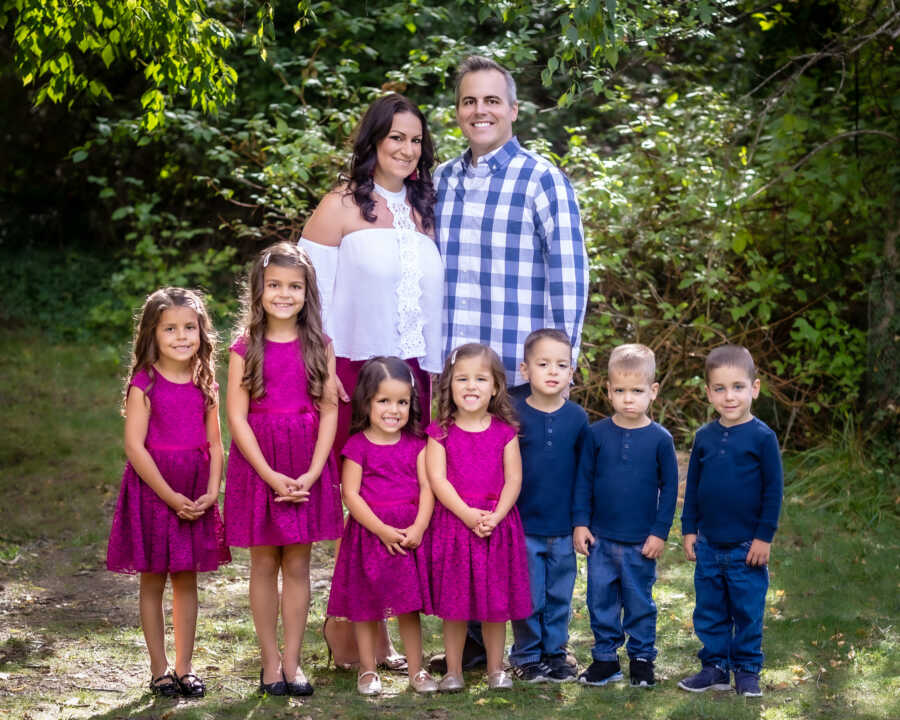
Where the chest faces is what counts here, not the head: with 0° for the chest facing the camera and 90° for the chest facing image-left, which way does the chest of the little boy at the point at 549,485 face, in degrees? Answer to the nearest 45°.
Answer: approximately 0°

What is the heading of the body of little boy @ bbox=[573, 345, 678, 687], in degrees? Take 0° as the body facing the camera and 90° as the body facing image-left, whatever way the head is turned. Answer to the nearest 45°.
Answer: approximately 0°

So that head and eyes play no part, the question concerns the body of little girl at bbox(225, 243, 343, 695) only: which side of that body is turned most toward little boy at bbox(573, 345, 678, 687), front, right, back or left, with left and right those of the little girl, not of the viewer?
left

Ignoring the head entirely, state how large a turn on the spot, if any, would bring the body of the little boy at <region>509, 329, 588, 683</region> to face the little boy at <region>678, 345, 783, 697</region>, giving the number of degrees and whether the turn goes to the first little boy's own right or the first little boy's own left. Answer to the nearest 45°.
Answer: approximately 90° to the first little boy's own left

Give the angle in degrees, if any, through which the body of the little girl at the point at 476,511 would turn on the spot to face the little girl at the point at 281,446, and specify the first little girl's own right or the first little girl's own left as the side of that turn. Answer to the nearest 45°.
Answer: approximately 90° to the first little girl's own right

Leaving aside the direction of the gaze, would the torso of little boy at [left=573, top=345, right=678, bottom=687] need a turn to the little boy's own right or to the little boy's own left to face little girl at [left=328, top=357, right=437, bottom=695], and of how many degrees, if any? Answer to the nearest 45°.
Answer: approximately 90° to the little boy's own right

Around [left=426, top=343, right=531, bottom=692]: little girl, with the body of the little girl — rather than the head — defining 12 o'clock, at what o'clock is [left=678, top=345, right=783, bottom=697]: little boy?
The little boy is roughly at 9 o'clock from the little girl.
